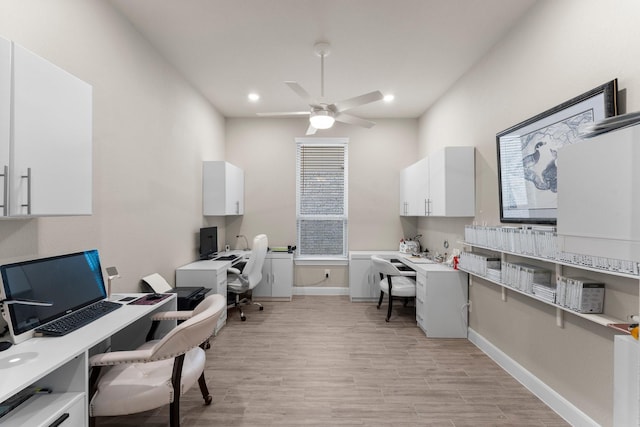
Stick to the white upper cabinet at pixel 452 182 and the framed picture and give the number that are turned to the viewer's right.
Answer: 0

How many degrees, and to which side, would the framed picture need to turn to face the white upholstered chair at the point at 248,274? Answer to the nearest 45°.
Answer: approximately 45° to its right

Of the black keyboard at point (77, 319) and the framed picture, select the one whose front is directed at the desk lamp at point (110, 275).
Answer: the framed picture

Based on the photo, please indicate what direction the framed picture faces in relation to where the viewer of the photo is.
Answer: facing the viewer and to the left of the viewer

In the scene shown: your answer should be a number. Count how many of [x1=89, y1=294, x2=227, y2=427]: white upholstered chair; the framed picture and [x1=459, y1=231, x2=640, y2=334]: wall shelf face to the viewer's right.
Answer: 0

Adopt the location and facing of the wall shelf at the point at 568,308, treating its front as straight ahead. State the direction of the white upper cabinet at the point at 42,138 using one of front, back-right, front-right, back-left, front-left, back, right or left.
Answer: front

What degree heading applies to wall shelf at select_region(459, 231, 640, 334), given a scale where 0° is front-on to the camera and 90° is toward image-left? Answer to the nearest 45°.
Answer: approximately 45°

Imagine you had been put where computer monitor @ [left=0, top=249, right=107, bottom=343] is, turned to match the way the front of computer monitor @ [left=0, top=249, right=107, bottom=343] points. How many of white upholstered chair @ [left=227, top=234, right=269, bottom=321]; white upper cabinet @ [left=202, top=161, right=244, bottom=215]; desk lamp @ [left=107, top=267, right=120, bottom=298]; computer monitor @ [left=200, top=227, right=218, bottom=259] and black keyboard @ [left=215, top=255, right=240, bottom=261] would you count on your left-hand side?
5

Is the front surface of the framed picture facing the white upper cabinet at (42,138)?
yes

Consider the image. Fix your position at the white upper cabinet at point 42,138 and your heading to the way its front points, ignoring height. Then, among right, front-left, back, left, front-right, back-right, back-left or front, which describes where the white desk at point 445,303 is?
front-left

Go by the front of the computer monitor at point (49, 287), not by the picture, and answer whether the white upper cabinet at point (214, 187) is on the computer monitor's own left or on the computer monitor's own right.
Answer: on the computer monitor's own left

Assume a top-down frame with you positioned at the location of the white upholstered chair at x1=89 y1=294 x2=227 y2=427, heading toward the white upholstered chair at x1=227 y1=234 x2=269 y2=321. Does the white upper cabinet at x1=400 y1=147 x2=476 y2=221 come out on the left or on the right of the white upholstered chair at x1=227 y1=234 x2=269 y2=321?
right
